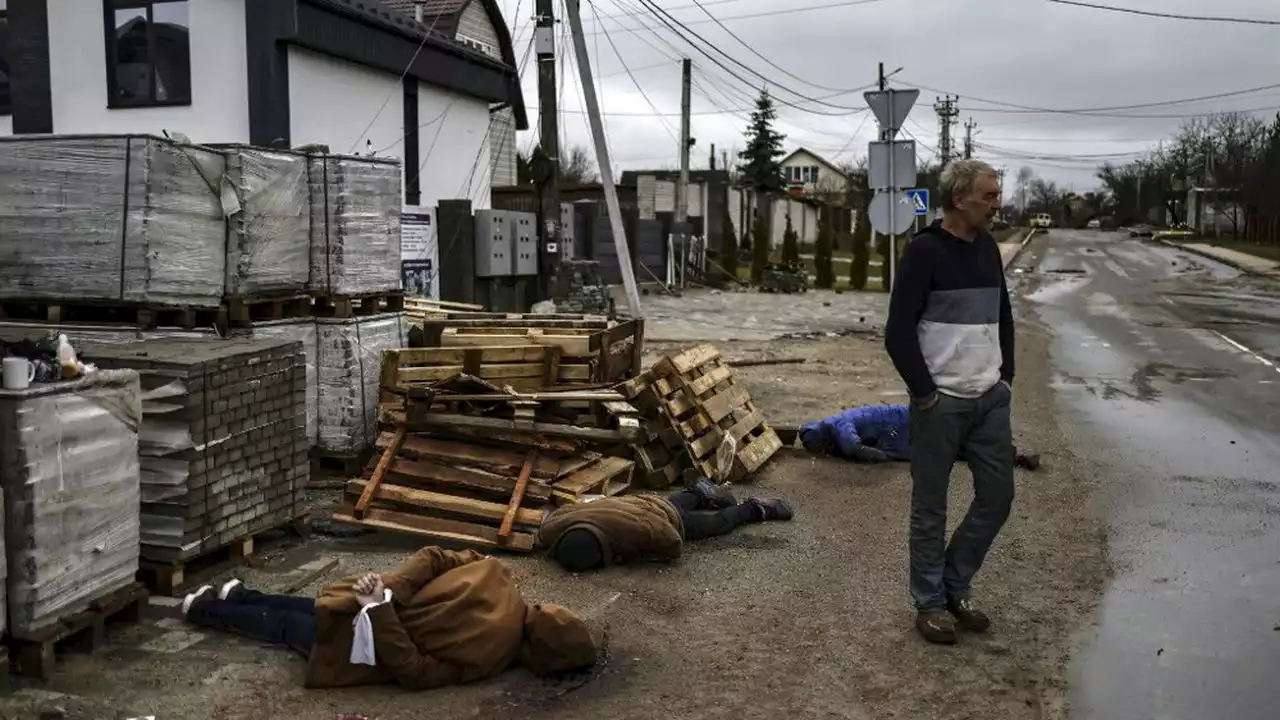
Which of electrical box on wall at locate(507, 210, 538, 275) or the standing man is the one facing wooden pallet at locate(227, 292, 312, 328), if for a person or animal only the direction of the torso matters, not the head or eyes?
the electrical box on wall

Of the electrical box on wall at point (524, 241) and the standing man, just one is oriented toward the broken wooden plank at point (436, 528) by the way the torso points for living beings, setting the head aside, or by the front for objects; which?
the electrical box on wall

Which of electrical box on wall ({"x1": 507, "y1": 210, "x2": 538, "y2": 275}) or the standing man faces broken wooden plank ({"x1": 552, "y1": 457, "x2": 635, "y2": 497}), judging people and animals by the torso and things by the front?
the electrical box on wall

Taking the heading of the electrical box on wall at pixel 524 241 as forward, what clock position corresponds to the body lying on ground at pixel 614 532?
The body lying on ground is roughly at 12 o'clock from the electrical box on wall.

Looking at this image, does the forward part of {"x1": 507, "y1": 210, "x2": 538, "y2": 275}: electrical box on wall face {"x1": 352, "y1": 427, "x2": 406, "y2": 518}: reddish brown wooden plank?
yes

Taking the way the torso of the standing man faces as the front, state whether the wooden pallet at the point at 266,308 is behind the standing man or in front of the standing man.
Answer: behind

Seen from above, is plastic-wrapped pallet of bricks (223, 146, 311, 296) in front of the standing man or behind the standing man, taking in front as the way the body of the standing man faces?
behind

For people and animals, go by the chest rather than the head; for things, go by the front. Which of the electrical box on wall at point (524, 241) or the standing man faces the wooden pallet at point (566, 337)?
the electrical box on wall

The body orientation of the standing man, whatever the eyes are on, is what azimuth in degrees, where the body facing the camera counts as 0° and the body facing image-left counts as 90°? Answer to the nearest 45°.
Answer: approximately 315°

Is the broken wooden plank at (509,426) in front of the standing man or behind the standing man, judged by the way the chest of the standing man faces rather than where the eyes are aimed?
behind

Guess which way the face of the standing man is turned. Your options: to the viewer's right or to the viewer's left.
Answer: to the viewer's right
